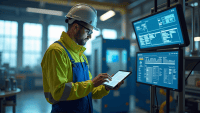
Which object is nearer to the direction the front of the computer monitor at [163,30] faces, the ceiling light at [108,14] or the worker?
the worker

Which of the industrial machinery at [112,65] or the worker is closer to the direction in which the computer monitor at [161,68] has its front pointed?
the worker

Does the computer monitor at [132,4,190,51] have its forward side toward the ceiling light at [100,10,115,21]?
no

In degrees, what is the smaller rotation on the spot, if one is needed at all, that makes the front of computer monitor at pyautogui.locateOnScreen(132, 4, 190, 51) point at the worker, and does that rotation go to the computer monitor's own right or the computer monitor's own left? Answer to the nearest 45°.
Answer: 0° — it already faces them

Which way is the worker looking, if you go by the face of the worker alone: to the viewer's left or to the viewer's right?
to the viewer's right

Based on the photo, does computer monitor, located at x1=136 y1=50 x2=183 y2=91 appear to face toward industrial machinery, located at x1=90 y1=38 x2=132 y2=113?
no

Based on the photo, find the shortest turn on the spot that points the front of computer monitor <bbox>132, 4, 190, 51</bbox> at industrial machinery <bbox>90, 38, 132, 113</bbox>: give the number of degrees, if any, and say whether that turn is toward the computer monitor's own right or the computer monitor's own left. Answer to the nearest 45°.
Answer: approximately 90° to the computer monitor's own right

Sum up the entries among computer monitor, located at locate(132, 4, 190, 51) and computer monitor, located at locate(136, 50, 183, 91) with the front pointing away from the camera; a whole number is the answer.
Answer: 0

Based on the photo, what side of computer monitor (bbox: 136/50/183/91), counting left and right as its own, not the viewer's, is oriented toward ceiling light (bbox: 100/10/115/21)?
right

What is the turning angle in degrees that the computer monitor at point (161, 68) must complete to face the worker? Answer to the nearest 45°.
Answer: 0° — it already faces them

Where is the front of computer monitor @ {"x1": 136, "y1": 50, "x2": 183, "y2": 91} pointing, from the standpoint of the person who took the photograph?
facing the viewer and to the left of the viewer

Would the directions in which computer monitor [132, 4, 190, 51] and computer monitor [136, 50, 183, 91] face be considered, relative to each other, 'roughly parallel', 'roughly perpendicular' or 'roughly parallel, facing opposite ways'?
roughly parallel
